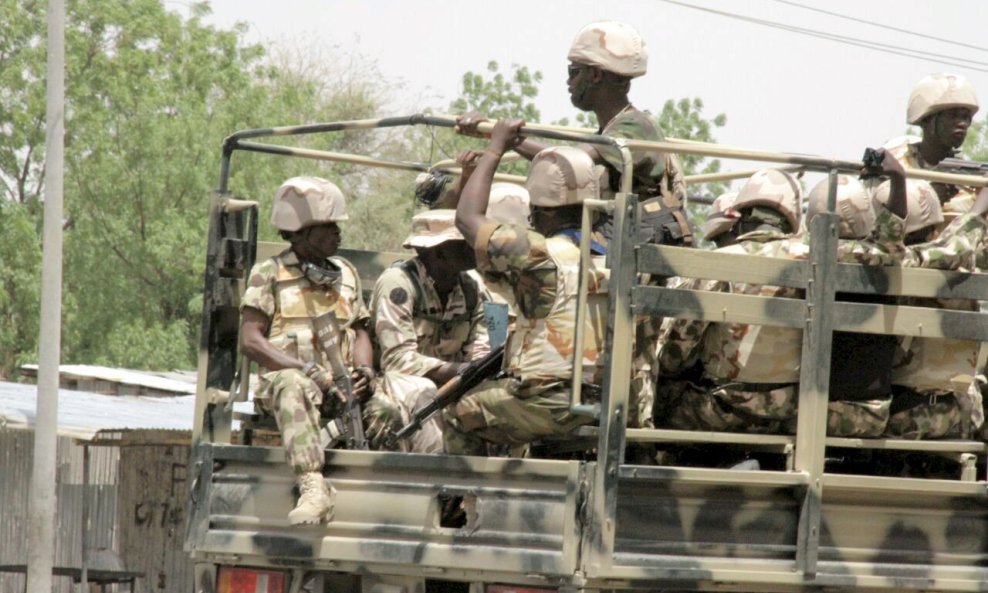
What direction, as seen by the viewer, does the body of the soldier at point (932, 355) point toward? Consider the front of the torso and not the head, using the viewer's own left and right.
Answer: facing away from the viewer and to the left of the viewer

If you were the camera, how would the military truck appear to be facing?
facing away from the viewer and to the right of the viewer

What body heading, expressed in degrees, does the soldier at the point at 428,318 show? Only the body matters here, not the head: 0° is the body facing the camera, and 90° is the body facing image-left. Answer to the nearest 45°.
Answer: approximately 315°

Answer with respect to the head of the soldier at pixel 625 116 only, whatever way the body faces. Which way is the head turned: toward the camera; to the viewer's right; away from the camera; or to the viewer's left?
to the viewer's left

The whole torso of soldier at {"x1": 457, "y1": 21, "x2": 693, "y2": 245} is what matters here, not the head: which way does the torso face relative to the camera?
to the viewer's left

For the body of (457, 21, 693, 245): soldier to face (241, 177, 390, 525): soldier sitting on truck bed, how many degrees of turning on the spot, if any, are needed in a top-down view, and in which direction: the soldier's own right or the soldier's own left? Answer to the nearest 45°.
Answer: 0° — they already face them

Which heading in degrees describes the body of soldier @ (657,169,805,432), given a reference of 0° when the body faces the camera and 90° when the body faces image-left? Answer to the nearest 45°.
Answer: approximately 135°

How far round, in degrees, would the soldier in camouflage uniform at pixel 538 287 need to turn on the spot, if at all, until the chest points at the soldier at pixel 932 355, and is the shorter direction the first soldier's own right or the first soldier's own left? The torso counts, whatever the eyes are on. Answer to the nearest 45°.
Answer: approximately 135° to the first soldier's own right
